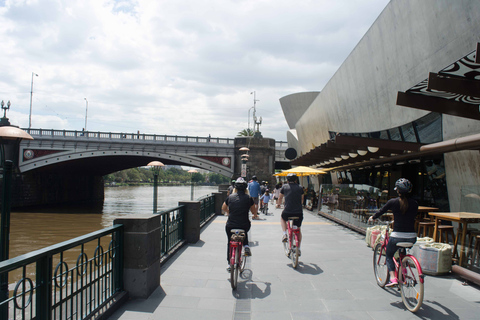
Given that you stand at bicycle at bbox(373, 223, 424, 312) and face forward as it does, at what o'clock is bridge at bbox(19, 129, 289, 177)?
The bridge is roughly at 12 o'clock from the bicycle.

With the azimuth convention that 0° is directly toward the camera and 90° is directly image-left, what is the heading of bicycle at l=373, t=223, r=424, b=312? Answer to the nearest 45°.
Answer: approximately 135°

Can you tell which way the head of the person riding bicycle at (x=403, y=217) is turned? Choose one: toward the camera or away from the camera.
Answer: away from the camera

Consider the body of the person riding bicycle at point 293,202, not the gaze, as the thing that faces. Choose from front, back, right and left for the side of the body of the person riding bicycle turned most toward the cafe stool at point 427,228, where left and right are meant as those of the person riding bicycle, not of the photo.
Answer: right

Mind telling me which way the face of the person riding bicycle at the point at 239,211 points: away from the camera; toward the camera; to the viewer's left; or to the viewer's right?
away from the camera

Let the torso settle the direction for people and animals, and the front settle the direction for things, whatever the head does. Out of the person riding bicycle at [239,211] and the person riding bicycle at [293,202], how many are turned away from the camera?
2

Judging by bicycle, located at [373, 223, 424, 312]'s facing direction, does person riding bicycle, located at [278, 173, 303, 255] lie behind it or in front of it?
in front

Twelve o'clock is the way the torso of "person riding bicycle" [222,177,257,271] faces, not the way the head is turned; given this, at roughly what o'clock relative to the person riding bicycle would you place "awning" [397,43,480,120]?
The awning is roughly at 3 o'clock from the person riding bicycle.

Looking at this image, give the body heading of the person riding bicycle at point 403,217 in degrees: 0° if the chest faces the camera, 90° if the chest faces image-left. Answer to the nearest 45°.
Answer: approximately 135°

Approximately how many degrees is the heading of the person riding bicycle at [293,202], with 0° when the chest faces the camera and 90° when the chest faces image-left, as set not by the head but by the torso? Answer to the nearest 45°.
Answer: approximately 180°

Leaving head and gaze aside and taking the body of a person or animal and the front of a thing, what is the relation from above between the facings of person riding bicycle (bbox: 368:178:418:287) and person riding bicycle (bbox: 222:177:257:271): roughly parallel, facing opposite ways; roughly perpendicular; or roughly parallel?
roughly parallel

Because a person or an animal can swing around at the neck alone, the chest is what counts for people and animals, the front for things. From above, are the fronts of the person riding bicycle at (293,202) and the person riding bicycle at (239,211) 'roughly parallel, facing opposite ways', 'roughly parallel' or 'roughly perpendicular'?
roughly parallel

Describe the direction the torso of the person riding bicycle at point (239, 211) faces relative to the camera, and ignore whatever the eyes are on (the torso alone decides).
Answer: away from the camera
